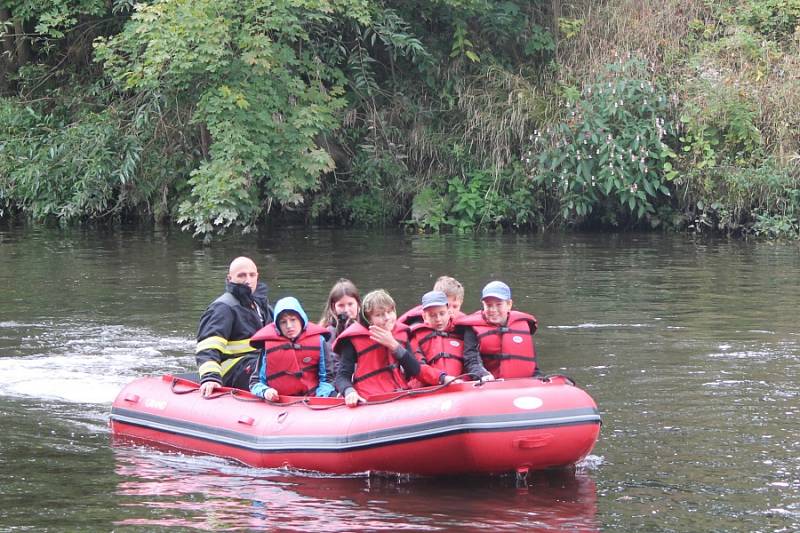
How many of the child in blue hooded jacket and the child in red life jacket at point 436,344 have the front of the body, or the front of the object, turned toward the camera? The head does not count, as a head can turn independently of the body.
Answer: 2

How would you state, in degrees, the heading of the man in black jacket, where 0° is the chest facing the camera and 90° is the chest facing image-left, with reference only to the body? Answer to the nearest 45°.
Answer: approximately 315°

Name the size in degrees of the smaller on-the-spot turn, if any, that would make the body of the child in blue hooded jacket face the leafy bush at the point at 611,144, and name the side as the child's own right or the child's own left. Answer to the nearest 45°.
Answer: approximately 135° to the child's own left

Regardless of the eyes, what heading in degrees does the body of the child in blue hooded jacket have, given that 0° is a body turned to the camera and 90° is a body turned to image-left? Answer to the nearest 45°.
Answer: approximately 0°

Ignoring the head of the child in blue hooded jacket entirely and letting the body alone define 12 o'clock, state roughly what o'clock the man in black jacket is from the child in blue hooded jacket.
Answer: The man in black jacket is roughly at 5 o'clock from the child in blue hooded jacket.

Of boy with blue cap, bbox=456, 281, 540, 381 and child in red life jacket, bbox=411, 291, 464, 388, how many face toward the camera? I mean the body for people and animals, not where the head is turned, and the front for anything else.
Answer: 2

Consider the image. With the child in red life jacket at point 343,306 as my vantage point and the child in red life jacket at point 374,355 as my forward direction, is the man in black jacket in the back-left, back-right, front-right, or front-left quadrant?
back-right
